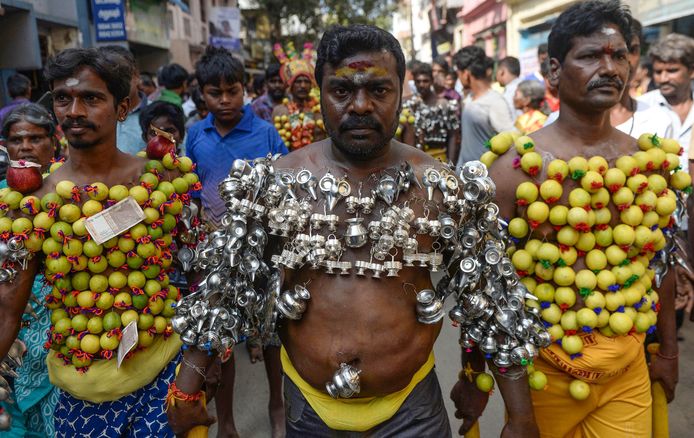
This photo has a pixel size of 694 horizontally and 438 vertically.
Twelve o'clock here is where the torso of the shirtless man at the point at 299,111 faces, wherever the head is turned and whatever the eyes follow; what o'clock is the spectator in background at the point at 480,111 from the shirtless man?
The spectator in background is roughly at 9 o'clock from the shirtless man.

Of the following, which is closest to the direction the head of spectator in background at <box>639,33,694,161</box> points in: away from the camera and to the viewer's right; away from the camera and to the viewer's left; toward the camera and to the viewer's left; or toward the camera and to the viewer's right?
toward the camera and to the viewer's left

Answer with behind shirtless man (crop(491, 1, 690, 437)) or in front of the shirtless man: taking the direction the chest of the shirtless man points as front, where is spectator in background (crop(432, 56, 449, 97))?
behind

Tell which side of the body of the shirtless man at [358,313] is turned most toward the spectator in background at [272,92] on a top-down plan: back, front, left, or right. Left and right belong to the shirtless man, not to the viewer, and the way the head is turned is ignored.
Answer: back

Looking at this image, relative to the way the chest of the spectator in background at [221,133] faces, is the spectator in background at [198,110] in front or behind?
behind

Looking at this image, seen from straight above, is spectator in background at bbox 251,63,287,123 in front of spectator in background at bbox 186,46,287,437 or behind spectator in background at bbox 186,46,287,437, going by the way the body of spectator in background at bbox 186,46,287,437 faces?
behind

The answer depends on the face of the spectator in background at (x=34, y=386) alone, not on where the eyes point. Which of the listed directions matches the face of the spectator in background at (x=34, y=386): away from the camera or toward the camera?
toward the camera

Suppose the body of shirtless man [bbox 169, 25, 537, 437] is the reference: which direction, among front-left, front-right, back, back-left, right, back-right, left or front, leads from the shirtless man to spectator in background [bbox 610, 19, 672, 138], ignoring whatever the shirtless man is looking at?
back-left

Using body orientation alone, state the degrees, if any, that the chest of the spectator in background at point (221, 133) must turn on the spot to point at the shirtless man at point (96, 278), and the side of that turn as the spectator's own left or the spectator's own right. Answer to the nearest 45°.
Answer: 0° — they already face them

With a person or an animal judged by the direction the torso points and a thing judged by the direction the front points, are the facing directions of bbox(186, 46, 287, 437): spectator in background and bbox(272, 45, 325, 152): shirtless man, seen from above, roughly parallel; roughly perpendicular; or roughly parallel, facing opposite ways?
roughly parallel

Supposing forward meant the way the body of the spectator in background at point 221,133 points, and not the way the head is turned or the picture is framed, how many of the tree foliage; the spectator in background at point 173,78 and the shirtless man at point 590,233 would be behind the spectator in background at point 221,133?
2

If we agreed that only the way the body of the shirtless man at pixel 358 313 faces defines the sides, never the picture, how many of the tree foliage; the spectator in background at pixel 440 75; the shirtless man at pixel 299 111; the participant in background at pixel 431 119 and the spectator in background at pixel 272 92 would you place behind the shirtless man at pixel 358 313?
5

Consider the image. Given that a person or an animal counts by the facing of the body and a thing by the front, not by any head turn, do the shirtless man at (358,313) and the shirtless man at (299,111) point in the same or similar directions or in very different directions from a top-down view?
same or similar directions

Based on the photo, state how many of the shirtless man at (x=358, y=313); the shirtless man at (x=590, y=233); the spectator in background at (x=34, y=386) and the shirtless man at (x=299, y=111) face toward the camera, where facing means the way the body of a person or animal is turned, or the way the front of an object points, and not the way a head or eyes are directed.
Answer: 4

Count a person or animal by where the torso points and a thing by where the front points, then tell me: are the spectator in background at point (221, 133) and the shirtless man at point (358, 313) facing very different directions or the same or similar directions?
same or similar directions

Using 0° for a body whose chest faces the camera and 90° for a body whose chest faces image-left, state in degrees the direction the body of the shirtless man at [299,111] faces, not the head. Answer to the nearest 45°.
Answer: approximately 0°

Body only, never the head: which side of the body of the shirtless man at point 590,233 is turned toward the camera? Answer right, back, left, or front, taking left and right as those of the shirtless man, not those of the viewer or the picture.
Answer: front

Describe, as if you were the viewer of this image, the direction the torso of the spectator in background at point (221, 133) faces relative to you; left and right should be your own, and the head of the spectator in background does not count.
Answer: facing the viewer
